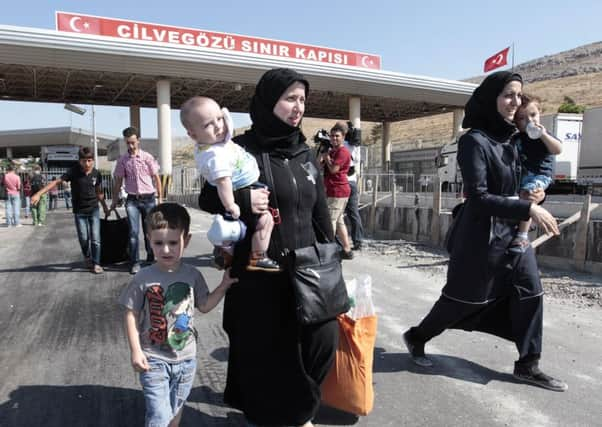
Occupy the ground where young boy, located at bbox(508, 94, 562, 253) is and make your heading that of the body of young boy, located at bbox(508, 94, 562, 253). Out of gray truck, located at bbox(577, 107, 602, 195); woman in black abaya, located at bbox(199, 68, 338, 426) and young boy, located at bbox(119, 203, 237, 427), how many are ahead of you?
2

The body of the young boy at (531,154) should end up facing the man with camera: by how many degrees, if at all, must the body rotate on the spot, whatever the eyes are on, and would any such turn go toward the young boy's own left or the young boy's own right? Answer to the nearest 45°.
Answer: approximately 90° to the young boy's own right

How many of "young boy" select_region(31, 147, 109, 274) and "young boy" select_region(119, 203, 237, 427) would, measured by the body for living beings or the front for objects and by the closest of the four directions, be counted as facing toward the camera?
2

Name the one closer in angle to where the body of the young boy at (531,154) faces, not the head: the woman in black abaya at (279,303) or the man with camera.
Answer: the woman in black abaya

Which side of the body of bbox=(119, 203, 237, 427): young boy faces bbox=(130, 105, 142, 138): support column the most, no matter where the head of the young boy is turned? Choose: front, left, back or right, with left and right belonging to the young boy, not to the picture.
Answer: back

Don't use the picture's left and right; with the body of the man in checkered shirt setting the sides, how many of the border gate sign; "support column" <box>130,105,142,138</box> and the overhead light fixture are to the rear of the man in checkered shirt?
3

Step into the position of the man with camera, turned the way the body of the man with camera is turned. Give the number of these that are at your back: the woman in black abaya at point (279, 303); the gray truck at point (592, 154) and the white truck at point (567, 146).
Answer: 2

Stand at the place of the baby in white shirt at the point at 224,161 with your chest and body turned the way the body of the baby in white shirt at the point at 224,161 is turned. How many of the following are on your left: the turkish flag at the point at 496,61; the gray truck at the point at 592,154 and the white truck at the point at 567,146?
3

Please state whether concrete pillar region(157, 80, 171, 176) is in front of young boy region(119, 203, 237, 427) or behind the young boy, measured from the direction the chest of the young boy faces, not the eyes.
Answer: behind

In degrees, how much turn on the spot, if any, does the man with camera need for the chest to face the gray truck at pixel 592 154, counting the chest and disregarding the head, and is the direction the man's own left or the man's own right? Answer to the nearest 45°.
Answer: approximately 180°

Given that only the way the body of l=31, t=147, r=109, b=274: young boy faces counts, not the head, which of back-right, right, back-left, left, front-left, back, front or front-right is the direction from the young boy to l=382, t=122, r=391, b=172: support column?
back-left

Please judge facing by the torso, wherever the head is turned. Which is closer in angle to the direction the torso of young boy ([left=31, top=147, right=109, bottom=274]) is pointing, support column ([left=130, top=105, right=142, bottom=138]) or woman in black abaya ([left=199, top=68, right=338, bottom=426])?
the woman in black abaya

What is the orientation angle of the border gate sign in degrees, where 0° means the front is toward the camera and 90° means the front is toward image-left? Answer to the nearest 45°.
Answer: approximately 315°

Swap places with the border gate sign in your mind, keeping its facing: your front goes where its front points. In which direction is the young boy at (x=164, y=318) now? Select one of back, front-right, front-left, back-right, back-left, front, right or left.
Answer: front-right

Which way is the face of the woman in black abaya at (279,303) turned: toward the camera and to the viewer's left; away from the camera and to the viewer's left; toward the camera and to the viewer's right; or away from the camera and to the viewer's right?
toward the camera and to the viewer's right
